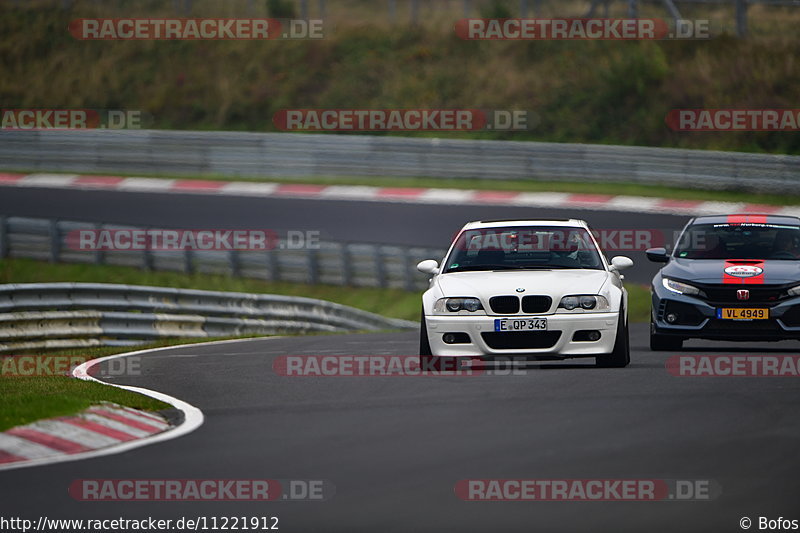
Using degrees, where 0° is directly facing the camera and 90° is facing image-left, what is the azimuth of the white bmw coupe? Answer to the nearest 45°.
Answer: approximately 0°

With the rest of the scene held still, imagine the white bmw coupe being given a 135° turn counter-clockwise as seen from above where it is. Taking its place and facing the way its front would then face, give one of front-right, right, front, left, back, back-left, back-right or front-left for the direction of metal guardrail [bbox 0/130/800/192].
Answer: front-left

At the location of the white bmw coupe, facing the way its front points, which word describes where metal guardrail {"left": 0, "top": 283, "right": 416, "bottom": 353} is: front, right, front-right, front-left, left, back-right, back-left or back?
back-right

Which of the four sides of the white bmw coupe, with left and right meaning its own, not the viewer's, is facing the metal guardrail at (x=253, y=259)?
back

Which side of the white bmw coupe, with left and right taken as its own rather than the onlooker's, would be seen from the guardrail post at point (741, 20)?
back
